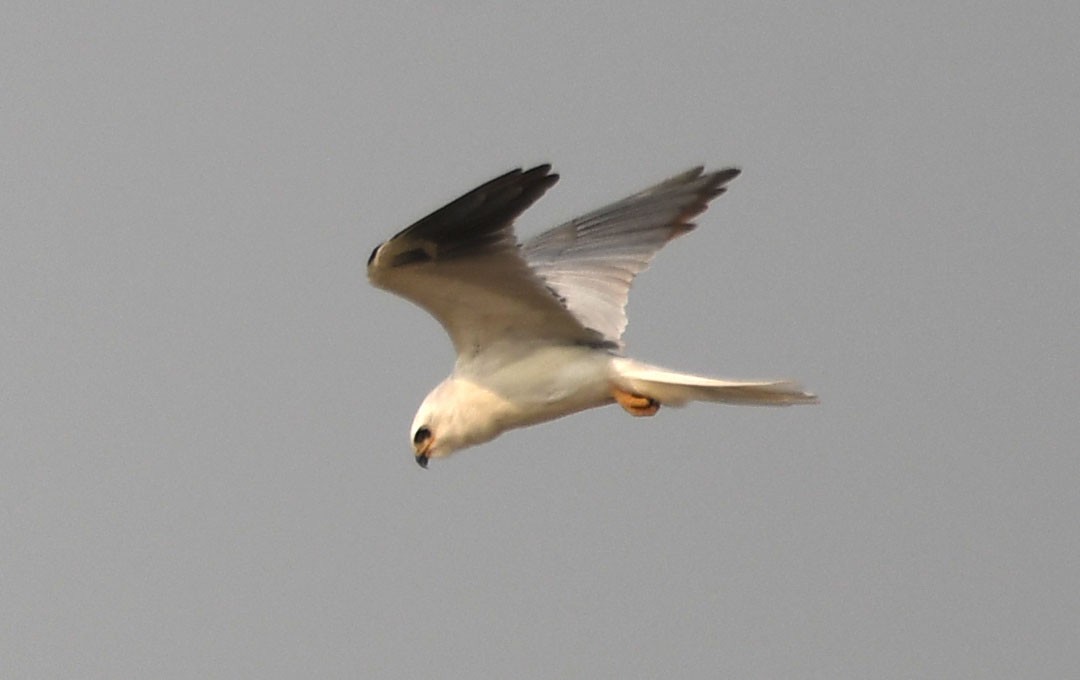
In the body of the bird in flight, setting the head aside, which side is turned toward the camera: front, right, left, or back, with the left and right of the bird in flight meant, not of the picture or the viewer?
left
